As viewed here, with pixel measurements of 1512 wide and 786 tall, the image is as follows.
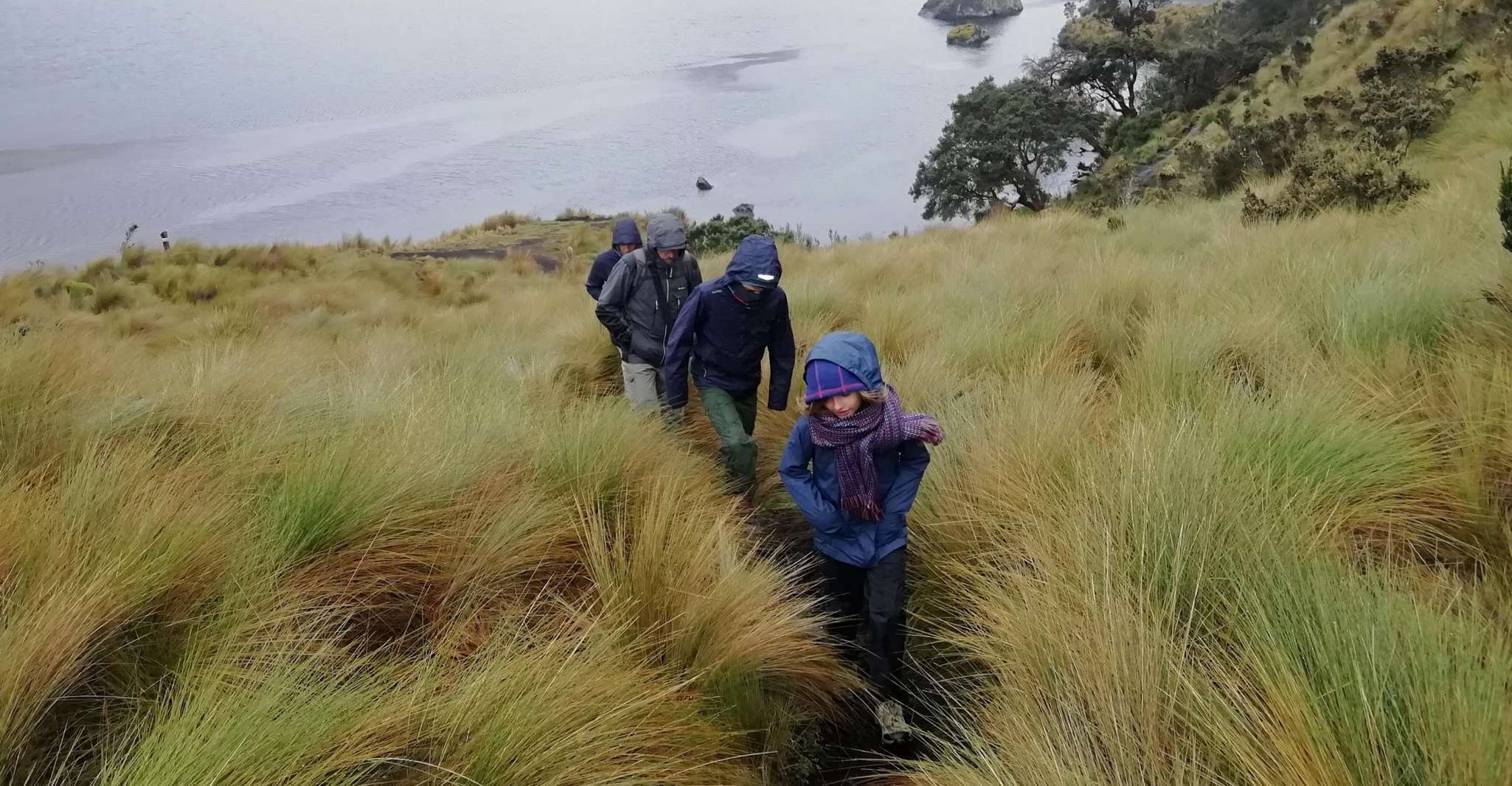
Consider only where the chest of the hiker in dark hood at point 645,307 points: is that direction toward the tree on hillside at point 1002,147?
no

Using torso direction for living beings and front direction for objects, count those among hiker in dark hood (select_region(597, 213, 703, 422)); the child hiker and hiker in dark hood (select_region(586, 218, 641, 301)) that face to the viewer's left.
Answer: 0

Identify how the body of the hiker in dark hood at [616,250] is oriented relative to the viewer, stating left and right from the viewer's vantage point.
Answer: facing the viewer and to the right of the viewer

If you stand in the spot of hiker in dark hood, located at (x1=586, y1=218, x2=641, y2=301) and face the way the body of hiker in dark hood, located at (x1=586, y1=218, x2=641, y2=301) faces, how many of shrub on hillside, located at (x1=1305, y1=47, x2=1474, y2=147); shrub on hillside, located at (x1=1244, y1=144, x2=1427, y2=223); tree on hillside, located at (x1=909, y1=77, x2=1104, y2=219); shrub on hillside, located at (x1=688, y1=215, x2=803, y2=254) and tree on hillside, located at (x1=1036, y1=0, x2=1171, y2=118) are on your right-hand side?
0

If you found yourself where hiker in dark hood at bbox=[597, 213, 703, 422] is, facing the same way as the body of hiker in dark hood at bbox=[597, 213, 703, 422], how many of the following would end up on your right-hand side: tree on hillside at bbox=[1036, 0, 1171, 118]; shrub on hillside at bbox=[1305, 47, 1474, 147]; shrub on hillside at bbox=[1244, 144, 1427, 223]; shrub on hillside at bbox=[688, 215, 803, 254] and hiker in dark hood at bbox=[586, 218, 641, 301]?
0

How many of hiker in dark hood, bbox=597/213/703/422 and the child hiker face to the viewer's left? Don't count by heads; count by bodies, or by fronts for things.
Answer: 0

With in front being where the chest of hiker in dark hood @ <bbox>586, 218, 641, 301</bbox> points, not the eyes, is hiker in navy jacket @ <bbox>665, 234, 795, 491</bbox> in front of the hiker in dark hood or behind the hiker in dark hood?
in front

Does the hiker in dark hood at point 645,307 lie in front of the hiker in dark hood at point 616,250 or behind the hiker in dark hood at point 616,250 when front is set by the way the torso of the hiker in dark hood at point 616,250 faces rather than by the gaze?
in front

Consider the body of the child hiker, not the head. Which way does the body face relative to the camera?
toward the camera

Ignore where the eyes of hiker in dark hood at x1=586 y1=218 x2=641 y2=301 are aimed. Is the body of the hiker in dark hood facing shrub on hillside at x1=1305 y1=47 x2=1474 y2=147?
no

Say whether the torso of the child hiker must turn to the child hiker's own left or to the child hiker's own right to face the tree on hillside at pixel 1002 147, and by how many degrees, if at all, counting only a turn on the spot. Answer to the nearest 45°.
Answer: approximately 180°

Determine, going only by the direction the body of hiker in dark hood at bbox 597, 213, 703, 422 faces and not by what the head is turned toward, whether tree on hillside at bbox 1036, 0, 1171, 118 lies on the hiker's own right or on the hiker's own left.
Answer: on the hiker's own left

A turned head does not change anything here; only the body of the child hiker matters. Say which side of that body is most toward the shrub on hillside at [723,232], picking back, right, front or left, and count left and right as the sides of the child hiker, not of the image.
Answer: back

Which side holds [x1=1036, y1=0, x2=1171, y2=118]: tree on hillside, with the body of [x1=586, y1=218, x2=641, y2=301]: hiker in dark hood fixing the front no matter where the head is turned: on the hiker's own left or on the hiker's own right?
on the hiker's own left

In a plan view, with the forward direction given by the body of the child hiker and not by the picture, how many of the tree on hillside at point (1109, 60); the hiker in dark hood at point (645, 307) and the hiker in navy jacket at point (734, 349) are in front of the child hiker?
0

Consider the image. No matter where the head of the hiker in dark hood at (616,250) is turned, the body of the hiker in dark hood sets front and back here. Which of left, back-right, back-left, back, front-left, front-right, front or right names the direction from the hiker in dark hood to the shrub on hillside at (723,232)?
back-left

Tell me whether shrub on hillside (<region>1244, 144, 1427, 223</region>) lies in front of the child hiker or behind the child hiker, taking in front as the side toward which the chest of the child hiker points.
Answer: behind
